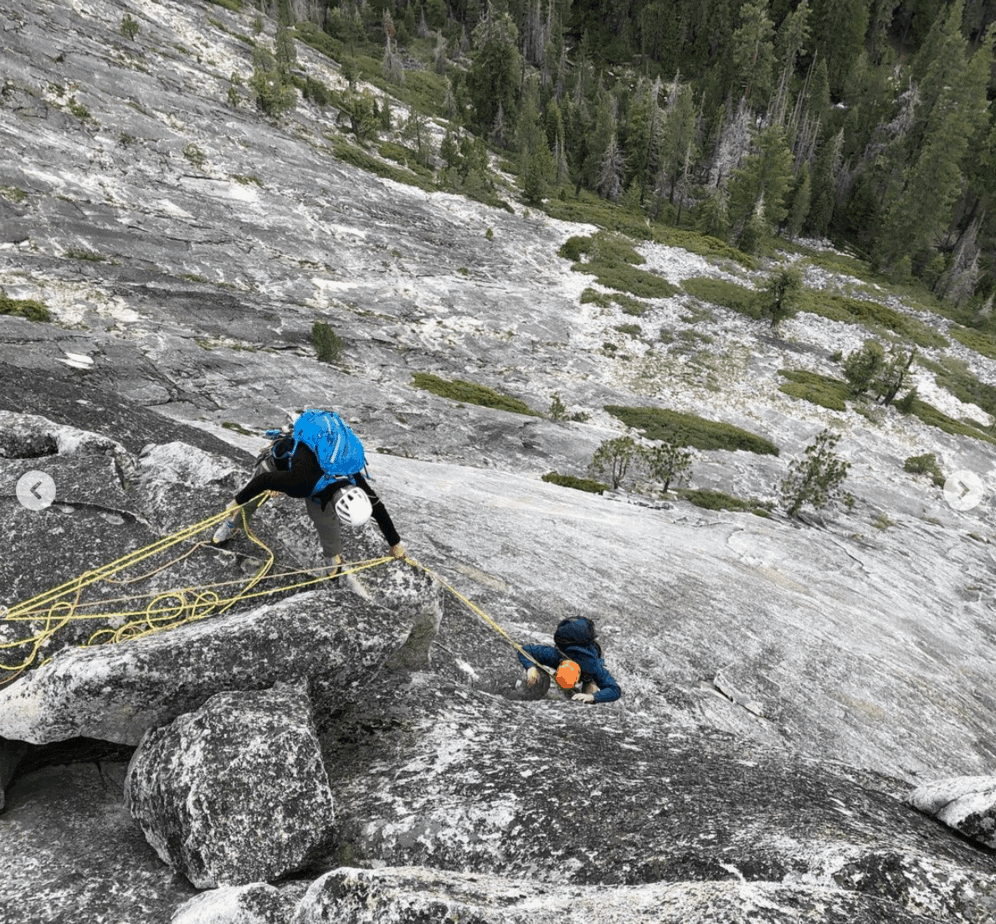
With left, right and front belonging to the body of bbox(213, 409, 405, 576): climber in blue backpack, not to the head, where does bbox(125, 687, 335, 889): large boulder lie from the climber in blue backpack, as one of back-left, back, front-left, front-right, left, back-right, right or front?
front-right

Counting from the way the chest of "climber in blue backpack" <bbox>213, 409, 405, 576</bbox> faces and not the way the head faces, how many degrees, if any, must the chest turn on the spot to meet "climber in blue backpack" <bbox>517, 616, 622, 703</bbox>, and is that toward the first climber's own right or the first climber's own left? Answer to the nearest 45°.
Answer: approximately 45° to the first climber's own left

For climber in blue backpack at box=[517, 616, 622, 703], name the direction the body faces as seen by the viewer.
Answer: toward the camera

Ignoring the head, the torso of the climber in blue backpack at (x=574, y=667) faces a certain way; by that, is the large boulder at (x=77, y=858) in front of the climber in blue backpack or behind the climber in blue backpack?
in front

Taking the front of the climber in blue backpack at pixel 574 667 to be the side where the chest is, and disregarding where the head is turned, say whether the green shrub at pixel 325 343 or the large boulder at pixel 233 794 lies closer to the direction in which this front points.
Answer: the large boulder

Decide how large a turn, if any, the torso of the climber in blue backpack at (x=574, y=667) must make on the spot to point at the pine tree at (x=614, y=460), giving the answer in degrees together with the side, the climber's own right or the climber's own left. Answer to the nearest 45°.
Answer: approximately 180°

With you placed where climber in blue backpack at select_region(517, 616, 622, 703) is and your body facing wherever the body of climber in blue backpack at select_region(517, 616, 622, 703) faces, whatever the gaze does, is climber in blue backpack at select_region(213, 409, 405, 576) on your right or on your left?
on your right

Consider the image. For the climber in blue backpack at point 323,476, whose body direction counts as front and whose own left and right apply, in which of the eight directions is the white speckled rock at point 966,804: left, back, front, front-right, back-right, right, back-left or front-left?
front

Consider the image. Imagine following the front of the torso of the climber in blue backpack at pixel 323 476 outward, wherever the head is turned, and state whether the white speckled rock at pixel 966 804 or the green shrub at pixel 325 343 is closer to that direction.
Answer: the white speckled rock

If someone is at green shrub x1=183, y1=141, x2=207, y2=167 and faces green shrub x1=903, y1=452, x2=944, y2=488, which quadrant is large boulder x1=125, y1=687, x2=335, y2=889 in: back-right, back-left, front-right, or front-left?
front-right

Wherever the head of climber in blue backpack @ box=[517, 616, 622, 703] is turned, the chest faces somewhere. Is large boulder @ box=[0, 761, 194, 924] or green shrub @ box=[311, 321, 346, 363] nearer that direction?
the large boulder

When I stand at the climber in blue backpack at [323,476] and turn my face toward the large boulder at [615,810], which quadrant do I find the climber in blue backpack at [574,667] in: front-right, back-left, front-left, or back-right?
front-left

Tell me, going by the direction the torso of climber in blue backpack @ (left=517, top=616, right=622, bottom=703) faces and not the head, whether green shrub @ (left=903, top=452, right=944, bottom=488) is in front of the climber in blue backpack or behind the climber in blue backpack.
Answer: behind

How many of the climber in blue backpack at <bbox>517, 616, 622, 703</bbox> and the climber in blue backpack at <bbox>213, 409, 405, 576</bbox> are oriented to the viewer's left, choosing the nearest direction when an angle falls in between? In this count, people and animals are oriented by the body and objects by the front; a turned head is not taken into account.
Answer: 0

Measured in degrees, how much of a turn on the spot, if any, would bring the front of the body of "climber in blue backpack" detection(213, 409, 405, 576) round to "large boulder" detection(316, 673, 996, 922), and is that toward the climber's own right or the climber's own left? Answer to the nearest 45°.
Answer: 0° — they already face it

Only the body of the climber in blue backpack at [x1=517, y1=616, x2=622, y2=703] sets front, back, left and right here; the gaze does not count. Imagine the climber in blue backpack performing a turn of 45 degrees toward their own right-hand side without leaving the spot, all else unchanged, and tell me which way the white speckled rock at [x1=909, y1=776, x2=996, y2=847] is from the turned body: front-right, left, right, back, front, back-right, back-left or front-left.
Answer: left

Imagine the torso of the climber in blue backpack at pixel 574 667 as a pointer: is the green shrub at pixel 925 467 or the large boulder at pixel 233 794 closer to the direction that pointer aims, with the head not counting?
the large boulder
